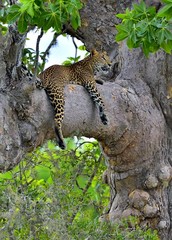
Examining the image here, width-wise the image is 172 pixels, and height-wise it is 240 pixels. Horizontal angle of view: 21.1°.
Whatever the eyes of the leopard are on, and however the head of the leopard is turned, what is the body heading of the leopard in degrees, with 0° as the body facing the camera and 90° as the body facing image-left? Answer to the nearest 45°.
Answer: approximately 270°
